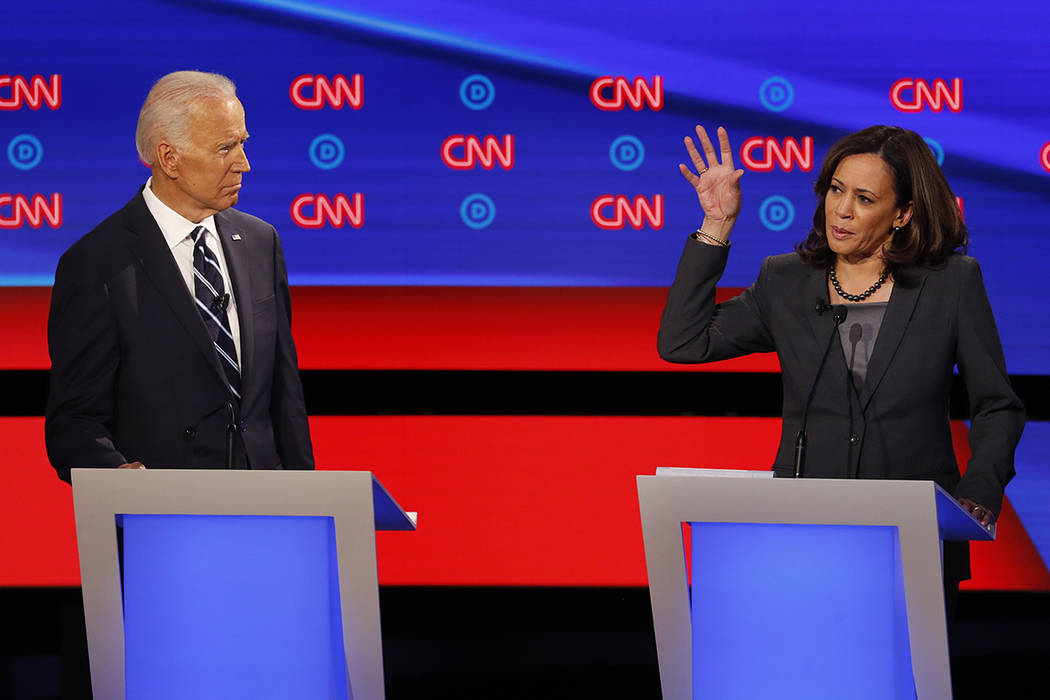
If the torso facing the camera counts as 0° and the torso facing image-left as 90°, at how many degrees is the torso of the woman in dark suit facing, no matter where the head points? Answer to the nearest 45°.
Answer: approximately 45°

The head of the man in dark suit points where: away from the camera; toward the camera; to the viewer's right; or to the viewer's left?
to the viewer's right

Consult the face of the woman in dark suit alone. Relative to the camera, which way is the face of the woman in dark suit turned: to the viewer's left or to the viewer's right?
to the viewer's left
